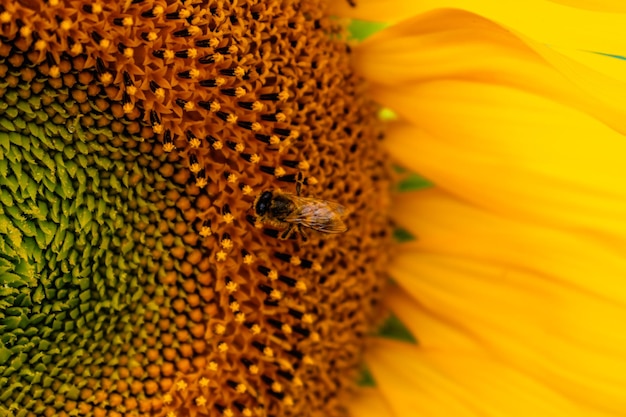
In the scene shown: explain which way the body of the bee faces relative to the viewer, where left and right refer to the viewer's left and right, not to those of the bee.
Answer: facing to the left of the viewer
